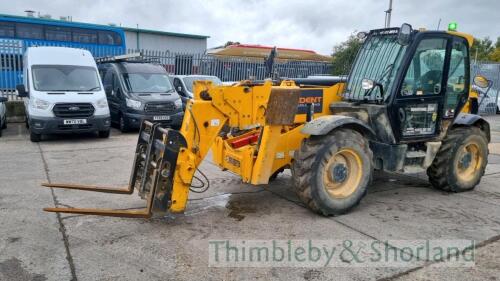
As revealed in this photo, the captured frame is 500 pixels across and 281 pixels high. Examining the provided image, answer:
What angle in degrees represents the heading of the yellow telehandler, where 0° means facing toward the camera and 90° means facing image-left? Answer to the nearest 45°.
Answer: approximately 45°

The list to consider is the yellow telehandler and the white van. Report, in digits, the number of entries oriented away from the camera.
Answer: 0

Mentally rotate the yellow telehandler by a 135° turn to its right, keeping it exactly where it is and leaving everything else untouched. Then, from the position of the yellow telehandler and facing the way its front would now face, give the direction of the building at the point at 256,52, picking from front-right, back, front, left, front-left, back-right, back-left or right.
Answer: front

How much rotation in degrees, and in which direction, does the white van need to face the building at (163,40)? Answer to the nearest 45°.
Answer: approximately 180°

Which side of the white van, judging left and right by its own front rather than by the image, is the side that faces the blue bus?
back

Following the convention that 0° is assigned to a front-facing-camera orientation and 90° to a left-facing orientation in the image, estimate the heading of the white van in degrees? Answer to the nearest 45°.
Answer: approximately 0°

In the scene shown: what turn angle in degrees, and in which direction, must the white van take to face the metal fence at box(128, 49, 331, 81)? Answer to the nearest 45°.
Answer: approximately 135° to its left

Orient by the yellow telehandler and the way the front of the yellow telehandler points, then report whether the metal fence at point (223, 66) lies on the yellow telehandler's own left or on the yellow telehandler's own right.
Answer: on the yellow telehandler's own right

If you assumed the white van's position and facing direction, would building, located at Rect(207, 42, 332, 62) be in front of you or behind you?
behind

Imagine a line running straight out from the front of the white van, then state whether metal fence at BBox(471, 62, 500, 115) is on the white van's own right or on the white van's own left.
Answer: on the white van's own left

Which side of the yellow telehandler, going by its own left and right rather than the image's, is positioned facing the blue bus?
right

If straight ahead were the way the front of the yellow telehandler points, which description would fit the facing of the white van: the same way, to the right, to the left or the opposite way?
to the left
